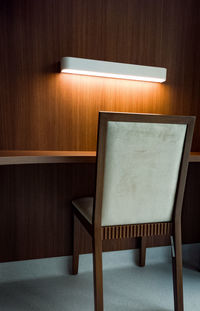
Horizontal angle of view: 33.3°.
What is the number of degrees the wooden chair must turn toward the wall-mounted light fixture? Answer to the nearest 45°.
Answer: approximately 45° to its right

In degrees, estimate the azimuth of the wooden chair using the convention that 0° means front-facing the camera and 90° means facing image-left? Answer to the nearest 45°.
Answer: approximately 135°

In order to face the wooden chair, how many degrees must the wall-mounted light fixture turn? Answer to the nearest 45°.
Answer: approximately 45° to its right

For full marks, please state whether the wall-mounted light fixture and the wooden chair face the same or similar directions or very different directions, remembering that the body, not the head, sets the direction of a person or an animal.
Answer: very different directions

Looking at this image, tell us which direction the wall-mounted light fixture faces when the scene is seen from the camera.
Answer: facing the viewer and to the right of the viewer
